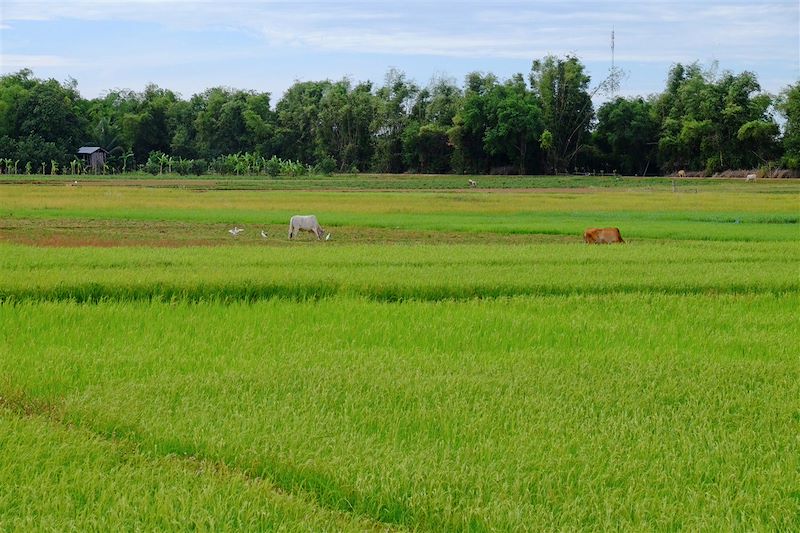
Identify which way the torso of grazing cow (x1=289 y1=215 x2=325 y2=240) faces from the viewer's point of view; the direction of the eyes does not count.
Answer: to the viewer's right

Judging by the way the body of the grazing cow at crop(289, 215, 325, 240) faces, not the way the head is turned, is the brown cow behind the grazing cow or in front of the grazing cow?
in front
